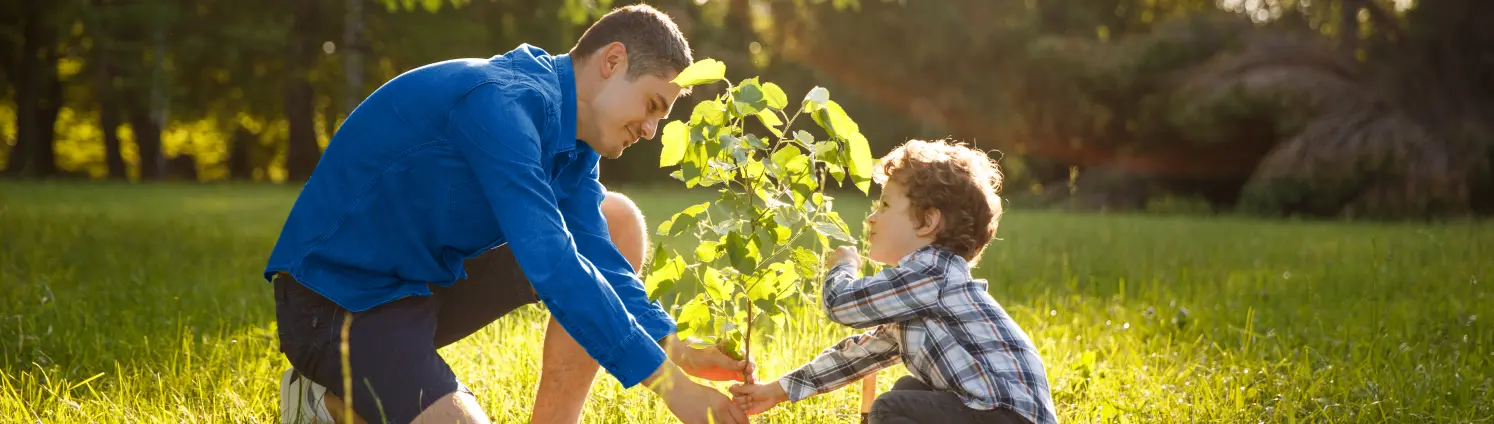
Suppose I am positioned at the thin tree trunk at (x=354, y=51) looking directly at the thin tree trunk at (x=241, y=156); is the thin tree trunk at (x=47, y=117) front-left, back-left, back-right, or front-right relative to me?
front-left

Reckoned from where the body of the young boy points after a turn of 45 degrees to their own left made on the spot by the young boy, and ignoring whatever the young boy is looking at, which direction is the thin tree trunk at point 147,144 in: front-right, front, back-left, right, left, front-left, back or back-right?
right

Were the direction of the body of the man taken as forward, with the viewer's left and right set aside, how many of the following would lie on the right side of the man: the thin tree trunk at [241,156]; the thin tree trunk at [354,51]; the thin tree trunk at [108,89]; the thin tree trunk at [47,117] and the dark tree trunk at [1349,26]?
0

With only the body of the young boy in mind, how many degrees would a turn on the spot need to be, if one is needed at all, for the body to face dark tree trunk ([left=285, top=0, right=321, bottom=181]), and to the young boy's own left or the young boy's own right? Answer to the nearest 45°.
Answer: approximately 45° to the young boy's own right

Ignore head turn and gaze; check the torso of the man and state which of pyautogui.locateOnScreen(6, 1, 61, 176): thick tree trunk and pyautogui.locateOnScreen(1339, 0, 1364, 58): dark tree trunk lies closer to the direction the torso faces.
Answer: the dark tree trunk

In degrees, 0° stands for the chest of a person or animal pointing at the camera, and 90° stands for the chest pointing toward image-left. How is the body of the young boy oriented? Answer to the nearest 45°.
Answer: approximately 90°

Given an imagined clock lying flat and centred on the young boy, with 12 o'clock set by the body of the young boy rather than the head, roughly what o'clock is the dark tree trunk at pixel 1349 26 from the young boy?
The dark tree trunk is roughly at 4 o'clock from the young boy.

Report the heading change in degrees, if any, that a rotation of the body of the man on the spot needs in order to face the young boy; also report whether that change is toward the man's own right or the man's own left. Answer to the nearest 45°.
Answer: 0° — they already face them

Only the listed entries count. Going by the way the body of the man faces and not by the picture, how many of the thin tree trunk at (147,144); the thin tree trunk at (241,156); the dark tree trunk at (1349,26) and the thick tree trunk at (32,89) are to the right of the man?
0

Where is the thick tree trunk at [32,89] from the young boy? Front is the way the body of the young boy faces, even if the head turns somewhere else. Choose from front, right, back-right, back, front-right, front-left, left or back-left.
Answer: front-right

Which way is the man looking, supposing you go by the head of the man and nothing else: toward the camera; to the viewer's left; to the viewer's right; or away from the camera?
to the viewer's right

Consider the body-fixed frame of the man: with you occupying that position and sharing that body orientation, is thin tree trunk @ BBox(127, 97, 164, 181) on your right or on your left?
on your left

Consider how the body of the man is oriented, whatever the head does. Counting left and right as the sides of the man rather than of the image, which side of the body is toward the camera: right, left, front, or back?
right

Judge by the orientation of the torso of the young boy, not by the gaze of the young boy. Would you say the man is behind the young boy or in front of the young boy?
in front

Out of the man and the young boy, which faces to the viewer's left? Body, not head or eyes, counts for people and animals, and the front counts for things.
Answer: the young boy

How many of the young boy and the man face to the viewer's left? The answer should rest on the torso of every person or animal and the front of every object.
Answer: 1

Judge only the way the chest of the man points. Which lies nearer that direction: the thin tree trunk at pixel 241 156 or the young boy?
the young boy

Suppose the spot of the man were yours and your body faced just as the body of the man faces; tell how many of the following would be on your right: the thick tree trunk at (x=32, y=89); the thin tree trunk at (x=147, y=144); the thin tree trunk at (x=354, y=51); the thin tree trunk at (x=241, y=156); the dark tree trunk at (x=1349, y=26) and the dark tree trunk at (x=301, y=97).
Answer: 0
